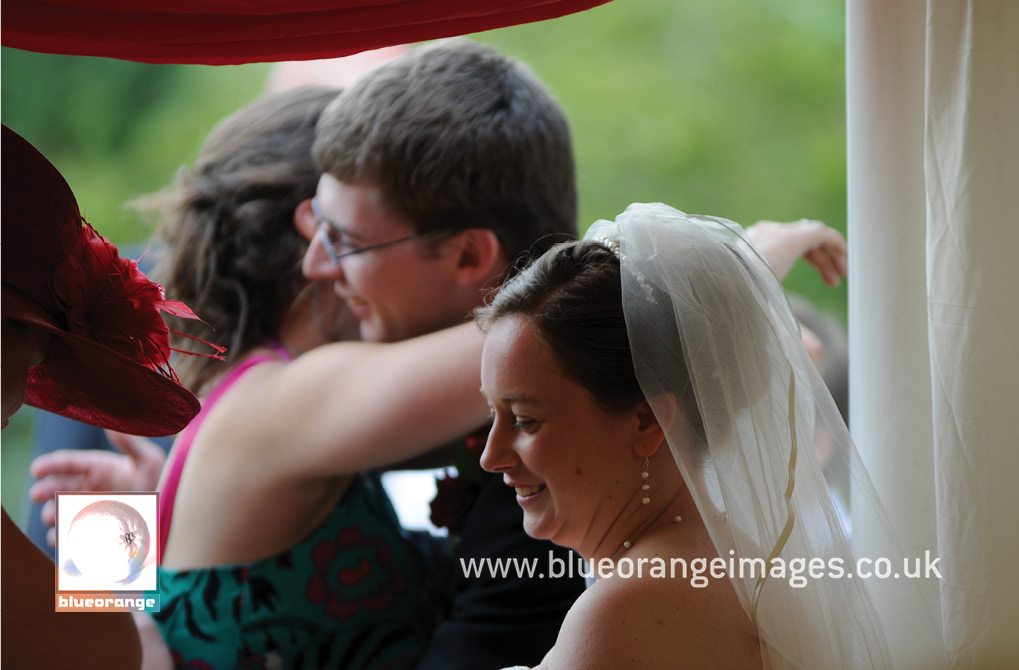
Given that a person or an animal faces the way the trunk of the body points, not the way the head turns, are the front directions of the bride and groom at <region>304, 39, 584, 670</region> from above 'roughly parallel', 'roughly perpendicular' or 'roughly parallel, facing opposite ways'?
roughly parallel

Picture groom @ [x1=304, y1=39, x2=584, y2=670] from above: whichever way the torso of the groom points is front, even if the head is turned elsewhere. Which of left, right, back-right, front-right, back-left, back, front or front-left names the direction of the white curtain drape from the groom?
back-left

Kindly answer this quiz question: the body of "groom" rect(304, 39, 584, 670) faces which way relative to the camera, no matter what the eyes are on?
to the viewer's left

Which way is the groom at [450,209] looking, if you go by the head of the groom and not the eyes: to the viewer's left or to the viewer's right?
to the viewer's left

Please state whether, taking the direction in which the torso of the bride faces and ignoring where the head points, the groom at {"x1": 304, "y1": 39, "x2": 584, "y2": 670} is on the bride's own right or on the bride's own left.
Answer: on the bride's own right

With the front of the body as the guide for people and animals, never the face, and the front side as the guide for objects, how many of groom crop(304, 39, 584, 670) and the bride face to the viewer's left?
2

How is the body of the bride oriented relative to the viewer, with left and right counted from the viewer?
facing to the left of the viewer

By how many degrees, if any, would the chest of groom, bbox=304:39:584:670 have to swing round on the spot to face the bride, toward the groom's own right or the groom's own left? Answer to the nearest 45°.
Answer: approximately 90° to the groom's own left
